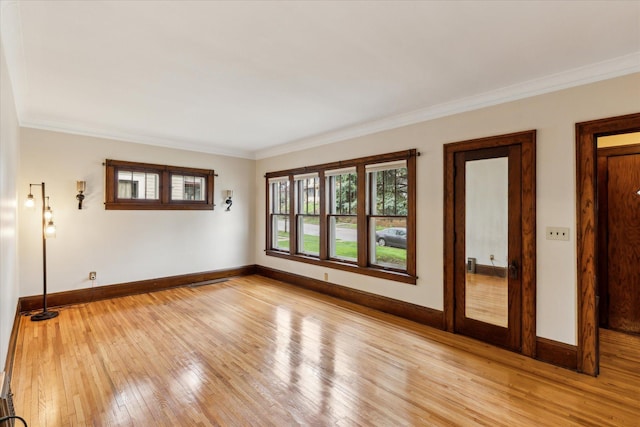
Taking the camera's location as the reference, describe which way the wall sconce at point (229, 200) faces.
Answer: facing the viewer and to the right of the viewer

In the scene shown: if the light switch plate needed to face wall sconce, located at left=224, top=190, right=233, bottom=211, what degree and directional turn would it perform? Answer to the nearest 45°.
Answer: approximately 90° to its right

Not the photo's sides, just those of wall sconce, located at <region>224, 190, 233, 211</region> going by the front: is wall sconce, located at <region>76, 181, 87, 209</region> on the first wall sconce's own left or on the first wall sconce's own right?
on the first wall sconce's own right

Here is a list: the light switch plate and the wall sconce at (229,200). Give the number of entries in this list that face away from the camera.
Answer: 0

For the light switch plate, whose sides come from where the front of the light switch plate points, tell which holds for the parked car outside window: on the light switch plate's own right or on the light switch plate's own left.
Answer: on the light switch plate's own right

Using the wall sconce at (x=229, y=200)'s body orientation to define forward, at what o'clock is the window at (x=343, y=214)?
The window is roughly at 12 o'clock from the wall sconce.

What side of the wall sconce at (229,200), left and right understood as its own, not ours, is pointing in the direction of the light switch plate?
front

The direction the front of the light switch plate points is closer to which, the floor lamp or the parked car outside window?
the floor lamp

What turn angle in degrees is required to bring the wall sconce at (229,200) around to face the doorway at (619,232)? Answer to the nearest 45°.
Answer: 0° — it already faces it

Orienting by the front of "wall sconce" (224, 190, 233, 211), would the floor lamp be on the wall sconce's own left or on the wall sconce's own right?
on the wall sconce's own right

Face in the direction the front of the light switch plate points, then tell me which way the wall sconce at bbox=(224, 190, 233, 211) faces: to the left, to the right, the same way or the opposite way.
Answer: to the left

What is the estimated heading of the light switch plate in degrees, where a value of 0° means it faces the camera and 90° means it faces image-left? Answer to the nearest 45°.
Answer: approximately 0°
